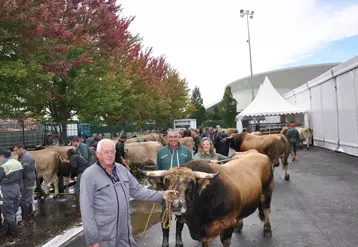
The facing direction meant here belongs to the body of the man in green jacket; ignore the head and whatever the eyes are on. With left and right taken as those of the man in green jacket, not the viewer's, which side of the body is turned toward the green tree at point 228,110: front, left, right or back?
back

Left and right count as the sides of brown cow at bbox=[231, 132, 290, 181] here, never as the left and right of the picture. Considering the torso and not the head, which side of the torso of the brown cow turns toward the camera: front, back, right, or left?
left

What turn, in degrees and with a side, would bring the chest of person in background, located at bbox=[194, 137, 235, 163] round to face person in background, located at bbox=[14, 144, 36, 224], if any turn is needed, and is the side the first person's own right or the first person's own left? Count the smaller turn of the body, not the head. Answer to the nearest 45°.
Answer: approximately 90° to the first person's own right

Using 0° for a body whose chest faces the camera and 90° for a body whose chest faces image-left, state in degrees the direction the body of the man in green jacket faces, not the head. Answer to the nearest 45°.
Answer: approximately 0°
